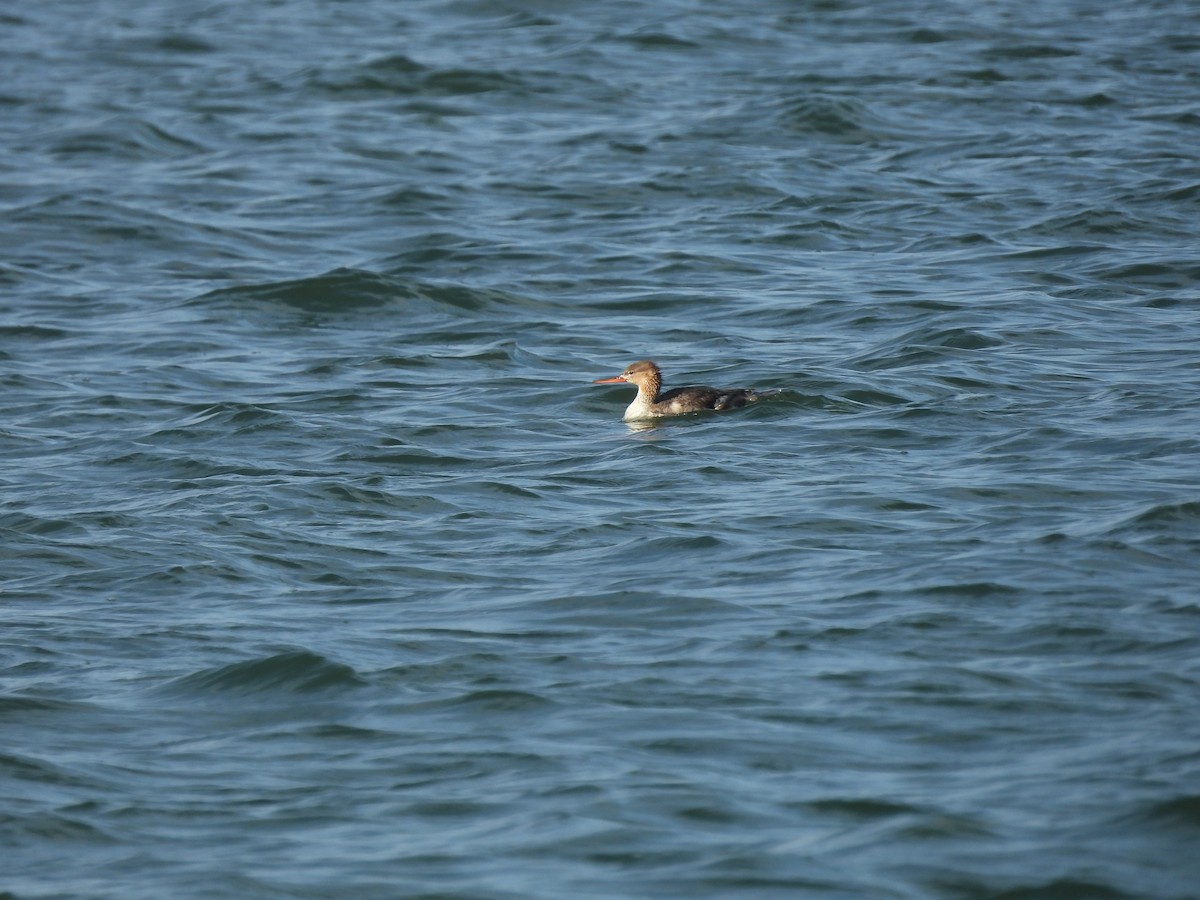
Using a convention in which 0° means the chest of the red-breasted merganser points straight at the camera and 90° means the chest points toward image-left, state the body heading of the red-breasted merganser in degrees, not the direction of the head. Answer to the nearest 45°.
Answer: approximately 90°
